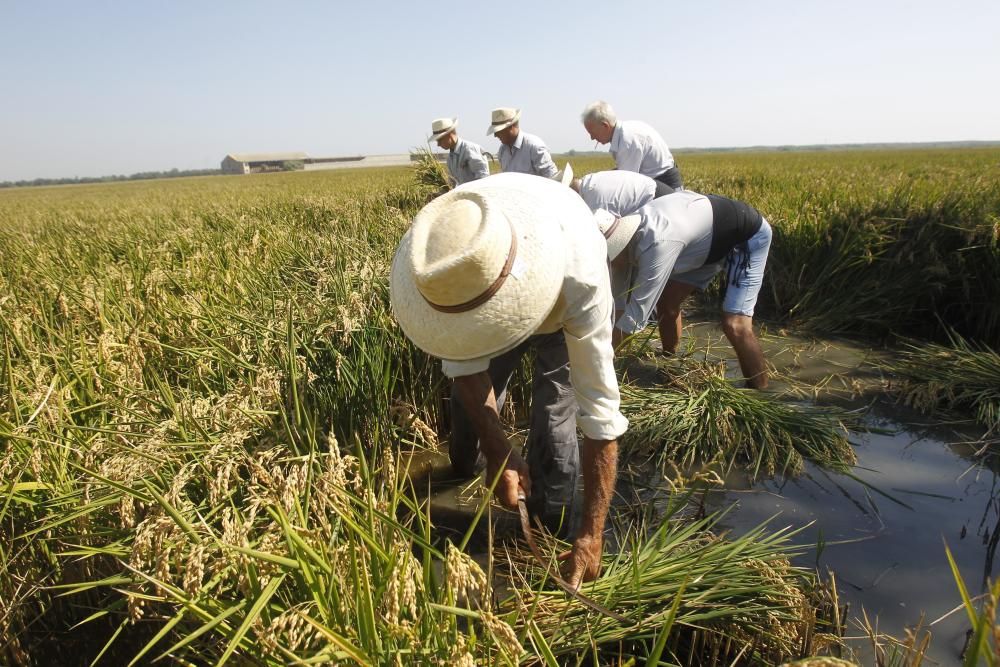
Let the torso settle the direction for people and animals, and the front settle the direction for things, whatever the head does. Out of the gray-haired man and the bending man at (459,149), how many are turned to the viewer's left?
2

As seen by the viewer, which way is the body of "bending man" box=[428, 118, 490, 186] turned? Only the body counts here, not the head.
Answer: to the viewer's left

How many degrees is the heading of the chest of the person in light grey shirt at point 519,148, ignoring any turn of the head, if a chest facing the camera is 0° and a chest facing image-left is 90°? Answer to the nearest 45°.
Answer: approximately 45°

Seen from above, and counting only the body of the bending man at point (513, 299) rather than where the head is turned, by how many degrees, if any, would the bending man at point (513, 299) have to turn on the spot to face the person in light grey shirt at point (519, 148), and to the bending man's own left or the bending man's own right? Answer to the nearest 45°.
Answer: approximately 135° to the bending man's own right

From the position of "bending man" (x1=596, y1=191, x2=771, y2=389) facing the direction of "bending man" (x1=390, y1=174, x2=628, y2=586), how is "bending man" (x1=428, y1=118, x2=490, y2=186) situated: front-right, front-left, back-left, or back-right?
back-right

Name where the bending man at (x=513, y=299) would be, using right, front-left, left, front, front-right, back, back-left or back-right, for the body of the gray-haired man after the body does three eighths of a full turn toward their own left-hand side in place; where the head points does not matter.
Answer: front-right

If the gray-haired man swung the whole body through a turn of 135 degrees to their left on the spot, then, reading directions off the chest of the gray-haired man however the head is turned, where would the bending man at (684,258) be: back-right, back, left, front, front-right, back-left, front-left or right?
front-right

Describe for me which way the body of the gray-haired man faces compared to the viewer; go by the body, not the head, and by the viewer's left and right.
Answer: facing to the left of the viewer

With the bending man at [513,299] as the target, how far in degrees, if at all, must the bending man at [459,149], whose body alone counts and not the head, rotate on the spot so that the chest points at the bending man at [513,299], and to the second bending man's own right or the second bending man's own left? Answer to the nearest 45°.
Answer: approximately 90° to the second bending man's own left

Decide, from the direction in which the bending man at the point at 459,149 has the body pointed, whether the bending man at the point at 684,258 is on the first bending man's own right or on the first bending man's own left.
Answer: on the first bending man's own left

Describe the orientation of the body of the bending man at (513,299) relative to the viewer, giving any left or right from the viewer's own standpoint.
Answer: facing the viewer and to the left of the viewer

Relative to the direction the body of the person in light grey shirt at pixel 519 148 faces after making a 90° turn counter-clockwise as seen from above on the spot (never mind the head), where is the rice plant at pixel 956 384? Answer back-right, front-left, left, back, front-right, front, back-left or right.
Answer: front
